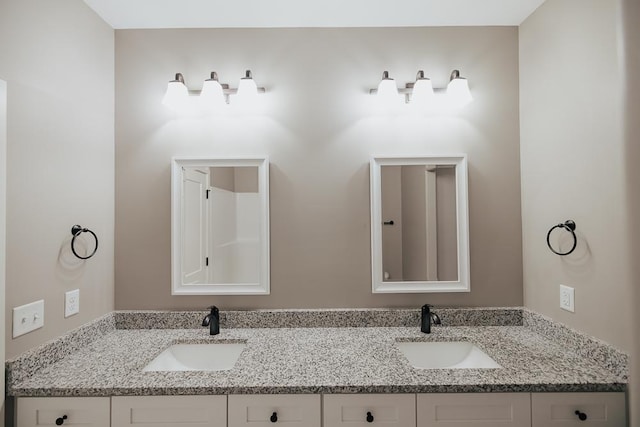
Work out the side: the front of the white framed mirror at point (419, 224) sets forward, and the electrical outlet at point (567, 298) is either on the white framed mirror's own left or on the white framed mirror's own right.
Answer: on the white framed mirror's own left

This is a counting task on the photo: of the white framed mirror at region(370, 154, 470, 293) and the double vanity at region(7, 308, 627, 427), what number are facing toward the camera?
2

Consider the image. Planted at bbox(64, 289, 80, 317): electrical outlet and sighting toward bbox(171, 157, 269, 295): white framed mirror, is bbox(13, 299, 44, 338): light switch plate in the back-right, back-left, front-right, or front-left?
back-right

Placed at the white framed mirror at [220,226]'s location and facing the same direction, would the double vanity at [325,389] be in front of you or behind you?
in front

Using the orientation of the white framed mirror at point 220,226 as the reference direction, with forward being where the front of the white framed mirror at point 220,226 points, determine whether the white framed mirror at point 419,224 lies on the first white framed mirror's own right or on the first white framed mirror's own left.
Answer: on the first white framed mirror's own left

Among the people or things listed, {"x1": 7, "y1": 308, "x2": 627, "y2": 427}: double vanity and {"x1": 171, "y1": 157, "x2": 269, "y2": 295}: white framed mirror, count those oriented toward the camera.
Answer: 2

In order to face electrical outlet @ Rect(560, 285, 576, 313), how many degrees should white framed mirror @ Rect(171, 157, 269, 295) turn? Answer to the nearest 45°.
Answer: approximately 45° to its left

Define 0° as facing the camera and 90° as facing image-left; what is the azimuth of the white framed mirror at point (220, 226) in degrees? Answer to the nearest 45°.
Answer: approximately 0°

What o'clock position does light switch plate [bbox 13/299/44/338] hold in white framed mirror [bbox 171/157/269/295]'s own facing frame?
The light switch plate is roughly at 2 o'clock from the white framed mirror.
